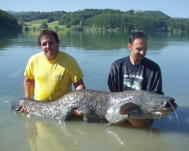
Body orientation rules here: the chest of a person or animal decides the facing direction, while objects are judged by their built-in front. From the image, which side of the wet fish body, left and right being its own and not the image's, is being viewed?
right

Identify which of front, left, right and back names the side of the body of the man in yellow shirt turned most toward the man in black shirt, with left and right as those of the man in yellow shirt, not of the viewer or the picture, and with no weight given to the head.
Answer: left

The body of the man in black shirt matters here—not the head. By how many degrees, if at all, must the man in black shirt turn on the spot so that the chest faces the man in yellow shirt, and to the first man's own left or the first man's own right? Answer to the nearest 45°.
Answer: approximately 90° to the first man's own right

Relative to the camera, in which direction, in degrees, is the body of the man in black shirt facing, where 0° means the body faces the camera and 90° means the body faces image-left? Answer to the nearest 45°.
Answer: approximately 0°
